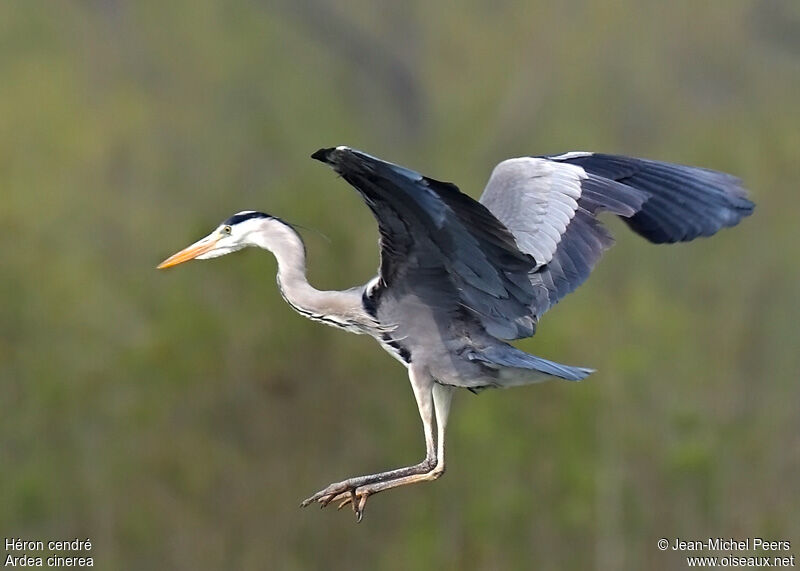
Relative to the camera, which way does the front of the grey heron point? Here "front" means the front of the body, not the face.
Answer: to the viewer's left
